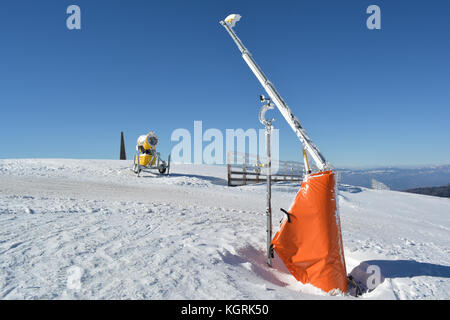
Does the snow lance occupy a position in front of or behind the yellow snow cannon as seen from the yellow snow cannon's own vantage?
in front
